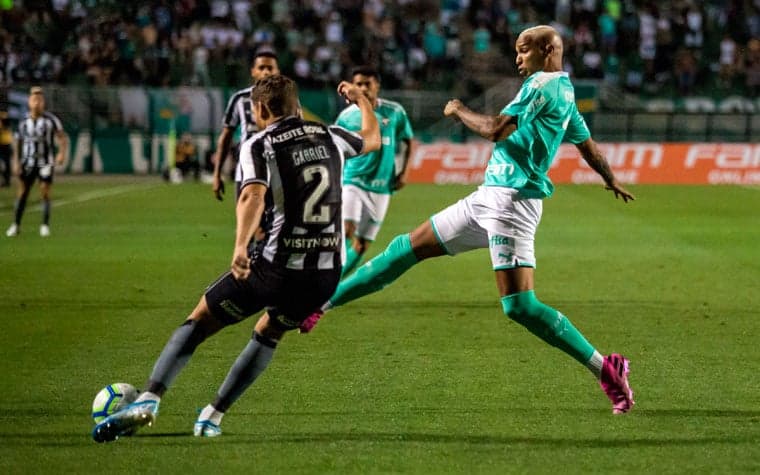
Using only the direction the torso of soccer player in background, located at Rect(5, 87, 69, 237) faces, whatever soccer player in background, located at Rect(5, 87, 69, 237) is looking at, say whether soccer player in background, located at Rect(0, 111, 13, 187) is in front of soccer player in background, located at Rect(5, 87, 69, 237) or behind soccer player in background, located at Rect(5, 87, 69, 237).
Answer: behind

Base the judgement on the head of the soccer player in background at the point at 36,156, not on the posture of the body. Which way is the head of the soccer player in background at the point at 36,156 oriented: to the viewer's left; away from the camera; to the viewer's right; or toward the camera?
toward the camera

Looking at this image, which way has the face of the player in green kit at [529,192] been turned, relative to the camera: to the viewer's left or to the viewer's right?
to the viewer's left

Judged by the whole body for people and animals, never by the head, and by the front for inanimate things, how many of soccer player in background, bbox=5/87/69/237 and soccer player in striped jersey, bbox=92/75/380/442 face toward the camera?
1

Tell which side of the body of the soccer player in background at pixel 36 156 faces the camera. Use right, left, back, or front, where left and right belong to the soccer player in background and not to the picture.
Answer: front

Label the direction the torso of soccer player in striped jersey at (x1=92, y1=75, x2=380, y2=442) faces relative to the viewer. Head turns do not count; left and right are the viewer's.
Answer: facing away from the viewer and to the left of the viewer

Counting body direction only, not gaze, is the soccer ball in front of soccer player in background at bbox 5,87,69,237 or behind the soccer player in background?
in front

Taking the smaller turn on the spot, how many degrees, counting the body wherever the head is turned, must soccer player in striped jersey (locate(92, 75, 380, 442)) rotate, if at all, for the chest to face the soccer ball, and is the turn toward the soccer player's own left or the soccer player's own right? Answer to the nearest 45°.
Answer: approximately 45° to the soccer player's own left

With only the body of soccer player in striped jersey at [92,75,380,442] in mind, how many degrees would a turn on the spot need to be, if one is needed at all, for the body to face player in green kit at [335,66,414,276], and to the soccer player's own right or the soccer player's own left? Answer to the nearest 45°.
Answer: approximately 45° to the soccer player's own right

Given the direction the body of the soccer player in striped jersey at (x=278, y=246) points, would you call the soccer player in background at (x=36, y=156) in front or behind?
in front

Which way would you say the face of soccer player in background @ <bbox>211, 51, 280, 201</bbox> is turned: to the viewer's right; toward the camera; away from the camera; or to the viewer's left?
toward the camera

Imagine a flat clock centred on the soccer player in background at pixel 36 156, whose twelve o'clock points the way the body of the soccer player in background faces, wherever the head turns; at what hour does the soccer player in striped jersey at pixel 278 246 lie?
The soccer player in striped jersey is roughly at 12 o'clock from the soccer player in background.

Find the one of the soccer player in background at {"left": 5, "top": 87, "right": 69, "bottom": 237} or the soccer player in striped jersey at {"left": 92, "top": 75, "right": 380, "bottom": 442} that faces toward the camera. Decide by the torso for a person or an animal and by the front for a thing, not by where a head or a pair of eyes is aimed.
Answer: the soccer player in background

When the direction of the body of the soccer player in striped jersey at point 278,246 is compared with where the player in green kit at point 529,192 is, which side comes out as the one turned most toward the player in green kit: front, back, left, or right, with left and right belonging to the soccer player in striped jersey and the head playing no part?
right
